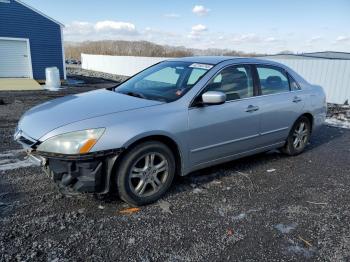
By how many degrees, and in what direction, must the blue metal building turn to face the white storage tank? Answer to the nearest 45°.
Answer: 0° — it already faces it

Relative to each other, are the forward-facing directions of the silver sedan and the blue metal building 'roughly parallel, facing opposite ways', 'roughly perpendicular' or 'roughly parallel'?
roughly perpendicular

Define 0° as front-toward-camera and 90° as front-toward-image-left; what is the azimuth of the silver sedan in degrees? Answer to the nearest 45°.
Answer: approximately 45°

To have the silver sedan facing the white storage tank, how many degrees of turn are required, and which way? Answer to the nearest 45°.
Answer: approximately 90° to its right

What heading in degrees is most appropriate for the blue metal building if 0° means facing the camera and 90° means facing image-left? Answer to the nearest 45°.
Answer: approximately 0°

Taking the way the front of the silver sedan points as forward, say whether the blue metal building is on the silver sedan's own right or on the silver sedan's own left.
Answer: on the silver sedan's own right
